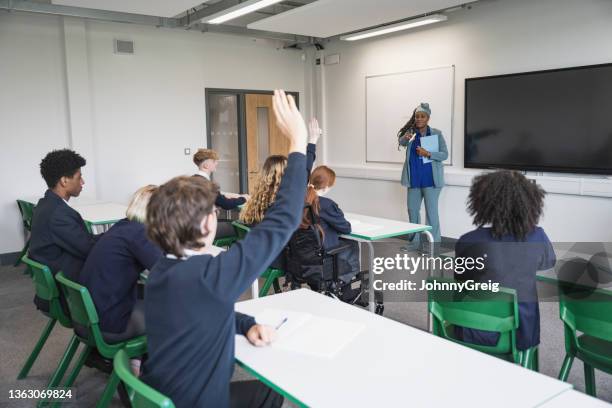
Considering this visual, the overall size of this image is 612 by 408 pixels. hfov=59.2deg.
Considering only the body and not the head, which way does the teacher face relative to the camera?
toward the camera

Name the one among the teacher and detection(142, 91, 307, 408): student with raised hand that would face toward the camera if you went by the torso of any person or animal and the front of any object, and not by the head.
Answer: the teacher

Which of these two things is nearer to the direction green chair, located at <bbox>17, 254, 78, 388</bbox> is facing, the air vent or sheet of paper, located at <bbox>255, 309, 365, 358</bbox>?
the air vent

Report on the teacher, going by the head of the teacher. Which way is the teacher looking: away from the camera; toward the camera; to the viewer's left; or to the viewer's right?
toward the camera

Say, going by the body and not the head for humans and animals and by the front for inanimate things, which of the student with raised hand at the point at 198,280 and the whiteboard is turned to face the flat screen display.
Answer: the student with raised hand

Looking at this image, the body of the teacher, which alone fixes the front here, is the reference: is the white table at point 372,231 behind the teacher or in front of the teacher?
in front

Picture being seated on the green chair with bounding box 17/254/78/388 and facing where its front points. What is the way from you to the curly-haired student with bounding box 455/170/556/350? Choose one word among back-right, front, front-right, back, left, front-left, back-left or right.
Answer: right

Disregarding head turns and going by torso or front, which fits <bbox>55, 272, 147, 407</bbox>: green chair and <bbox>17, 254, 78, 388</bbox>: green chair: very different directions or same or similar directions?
same or similar directions

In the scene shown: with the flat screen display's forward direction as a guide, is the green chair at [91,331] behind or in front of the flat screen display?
in front

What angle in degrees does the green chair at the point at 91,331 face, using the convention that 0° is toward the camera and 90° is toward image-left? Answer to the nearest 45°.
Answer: approximately 225°

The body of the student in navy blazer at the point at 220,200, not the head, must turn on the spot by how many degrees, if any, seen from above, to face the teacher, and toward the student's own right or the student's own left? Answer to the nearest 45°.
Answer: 0° — they already face them

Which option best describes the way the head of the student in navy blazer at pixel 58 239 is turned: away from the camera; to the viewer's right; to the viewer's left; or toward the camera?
to the viewer's right

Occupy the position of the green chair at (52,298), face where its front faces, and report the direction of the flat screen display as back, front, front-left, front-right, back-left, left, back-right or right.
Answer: front-right

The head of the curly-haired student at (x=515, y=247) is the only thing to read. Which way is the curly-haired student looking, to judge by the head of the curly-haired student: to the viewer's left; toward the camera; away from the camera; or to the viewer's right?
away from the camera

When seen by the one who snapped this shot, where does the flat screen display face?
facing the viewer and to the left of the viewer

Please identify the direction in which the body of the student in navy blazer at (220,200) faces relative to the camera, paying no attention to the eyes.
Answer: to the viewer's right

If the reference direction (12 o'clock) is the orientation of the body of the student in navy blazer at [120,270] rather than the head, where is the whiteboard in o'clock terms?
The whiteboard is roughly at 12 o'clock from the student in navy blazer.

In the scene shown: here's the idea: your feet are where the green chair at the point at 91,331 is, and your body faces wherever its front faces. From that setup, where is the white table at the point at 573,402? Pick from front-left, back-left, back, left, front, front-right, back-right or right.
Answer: right

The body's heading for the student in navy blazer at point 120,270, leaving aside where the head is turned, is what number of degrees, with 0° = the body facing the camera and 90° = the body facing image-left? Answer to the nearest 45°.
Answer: approximately 225°
